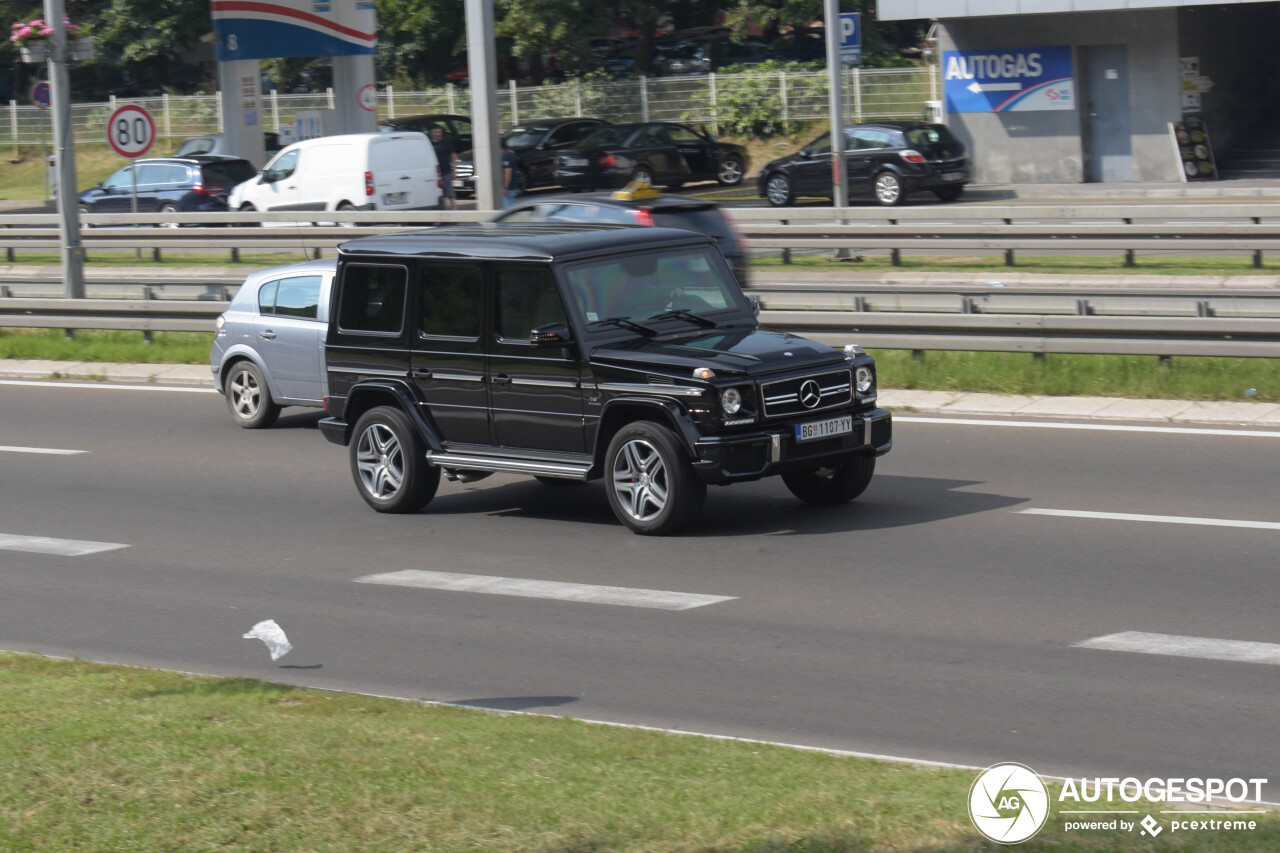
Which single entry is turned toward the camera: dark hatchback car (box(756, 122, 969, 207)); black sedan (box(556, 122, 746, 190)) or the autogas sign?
the autogas sign

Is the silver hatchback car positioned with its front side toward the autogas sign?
no

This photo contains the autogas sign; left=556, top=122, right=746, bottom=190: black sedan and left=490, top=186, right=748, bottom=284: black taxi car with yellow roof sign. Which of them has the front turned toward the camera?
the autogas sign

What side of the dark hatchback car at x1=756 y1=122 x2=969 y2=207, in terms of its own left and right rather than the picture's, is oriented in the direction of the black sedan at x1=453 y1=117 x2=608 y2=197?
front

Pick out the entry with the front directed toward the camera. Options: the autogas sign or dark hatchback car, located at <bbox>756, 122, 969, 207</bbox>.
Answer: the autogas sign

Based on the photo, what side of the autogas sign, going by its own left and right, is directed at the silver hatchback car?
front

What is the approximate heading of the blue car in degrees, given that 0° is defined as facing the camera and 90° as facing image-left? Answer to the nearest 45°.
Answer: approximately 135°

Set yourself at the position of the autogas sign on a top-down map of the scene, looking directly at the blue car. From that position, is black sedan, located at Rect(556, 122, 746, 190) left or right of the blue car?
right

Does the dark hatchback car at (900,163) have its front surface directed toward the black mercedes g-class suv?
no

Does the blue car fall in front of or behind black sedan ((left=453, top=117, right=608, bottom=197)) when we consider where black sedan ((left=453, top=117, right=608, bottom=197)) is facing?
in front

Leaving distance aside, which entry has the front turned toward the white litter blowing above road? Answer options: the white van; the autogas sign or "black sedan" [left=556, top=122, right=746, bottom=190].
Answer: the autogas sign

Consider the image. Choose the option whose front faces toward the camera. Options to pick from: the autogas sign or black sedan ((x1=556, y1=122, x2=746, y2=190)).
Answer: the autogas sign

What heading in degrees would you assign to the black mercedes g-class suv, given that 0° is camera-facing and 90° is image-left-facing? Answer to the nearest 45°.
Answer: approximately 315°

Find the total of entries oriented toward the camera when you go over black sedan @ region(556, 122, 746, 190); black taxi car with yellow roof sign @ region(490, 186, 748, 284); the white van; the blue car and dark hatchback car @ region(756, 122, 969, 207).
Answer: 0

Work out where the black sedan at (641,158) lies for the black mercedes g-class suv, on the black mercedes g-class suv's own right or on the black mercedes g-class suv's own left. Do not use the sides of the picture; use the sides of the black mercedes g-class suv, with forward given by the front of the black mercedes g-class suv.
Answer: on the black mercedes g-class suv's own left

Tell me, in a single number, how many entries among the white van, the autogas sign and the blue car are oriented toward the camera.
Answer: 1

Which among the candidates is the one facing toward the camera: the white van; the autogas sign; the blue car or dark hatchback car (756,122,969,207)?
the autogas sign

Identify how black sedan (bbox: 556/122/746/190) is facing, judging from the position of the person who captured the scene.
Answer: facing away from the viewer and to the right of the viewer

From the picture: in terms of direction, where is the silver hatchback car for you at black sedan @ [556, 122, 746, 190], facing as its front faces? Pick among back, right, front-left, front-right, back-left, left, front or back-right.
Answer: back-right
